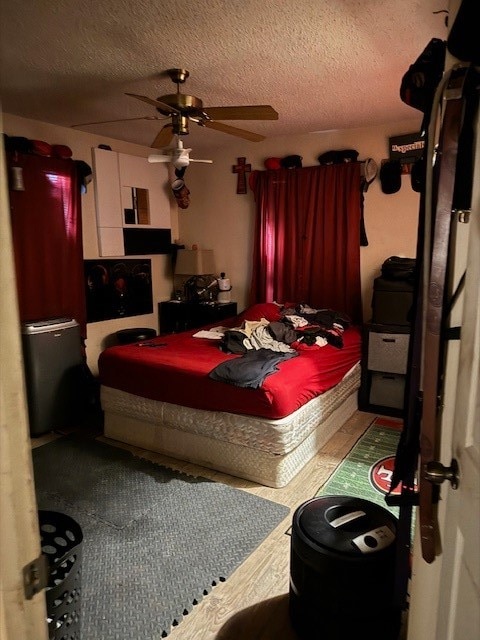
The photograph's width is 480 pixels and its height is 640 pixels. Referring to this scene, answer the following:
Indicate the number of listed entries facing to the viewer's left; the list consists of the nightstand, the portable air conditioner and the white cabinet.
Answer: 0

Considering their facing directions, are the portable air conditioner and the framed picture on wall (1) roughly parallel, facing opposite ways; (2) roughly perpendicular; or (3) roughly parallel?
roughly parallel

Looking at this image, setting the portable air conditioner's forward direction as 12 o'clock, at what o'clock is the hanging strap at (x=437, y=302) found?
The hanging strap is roughly at 1 o'clock from the portable air conditioner.

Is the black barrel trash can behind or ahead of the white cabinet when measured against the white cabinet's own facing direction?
ahead

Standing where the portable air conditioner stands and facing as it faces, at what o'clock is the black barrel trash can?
The black barrel trash can is roughly at 1 o'clock from the portable air conditioner.

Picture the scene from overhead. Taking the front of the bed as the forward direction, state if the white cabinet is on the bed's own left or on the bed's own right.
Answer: on the bed's own right

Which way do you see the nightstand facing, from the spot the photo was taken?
facing the viewer

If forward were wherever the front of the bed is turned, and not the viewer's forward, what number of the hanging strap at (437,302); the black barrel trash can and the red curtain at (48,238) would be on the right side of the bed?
1

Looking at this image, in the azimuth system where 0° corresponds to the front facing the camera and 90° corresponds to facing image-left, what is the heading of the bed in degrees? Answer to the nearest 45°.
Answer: approximately 45°

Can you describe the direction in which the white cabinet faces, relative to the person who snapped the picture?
facing the viewer and to the right of the viewer

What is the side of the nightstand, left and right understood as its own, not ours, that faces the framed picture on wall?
right

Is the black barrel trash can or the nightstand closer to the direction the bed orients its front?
the black barrel trash can

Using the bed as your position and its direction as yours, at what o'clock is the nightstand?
The nightstand is roughly at 4 o'clock from the bed.

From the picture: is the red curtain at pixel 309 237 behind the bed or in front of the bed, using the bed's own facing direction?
behind

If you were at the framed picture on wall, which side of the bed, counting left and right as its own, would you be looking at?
right
